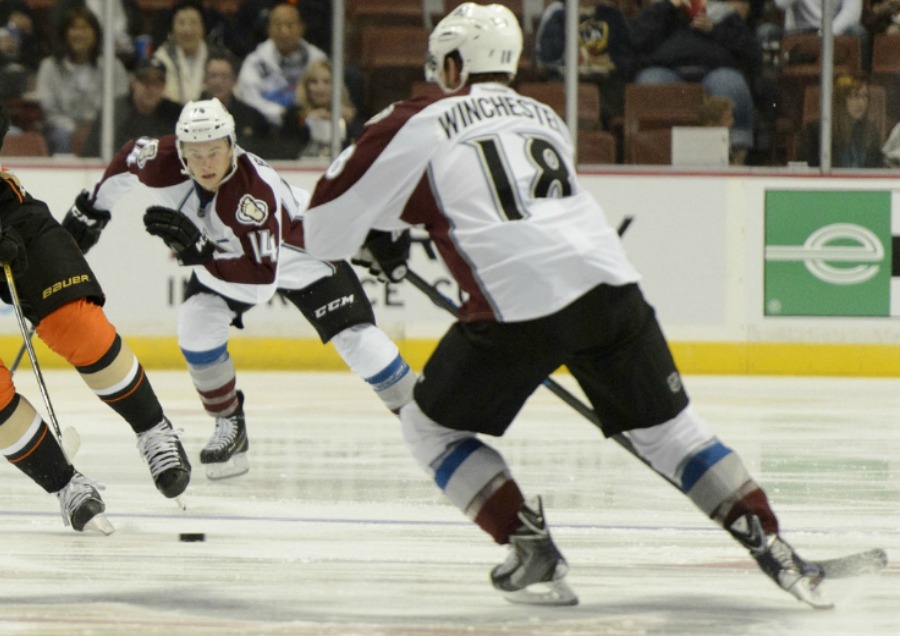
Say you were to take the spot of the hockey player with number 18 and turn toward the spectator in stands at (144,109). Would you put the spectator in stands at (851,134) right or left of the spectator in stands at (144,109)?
right

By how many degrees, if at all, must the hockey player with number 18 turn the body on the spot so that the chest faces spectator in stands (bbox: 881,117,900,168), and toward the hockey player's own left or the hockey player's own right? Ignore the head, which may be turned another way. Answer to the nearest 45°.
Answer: approximately 45° to the hockey player's own right

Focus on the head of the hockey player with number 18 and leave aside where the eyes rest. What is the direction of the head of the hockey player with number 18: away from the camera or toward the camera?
away from the camera

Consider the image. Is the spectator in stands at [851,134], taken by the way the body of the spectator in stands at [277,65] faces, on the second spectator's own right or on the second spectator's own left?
on the second spectator's own left

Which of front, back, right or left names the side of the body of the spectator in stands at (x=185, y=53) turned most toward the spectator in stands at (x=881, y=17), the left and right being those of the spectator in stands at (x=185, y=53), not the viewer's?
left

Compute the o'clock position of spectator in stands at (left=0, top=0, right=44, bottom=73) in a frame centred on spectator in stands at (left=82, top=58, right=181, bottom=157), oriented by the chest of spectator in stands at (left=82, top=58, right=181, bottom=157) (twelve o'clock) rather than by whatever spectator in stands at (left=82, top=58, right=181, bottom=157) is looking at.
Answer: spectator in stands at (left=0, top=0, right=44, bottom=73) is roughly at 4 o'clock from spectator in stands at (left=82, top=58, right=181, bottom=157).

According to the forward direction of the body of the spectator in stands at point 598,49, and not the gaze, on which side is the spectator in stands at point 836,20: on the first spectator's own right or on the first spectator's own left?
on the first spectator's own left

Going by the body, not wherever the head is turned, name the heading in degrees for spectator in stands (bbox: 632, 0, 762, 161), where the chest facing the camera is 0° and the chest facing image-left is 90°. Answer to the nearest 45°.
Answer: approximately 0°

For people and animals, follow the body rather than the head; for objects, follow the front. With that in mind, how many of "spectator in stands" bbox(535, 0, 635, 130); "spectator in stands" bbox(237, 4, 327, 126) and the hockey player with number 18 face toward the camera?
2
